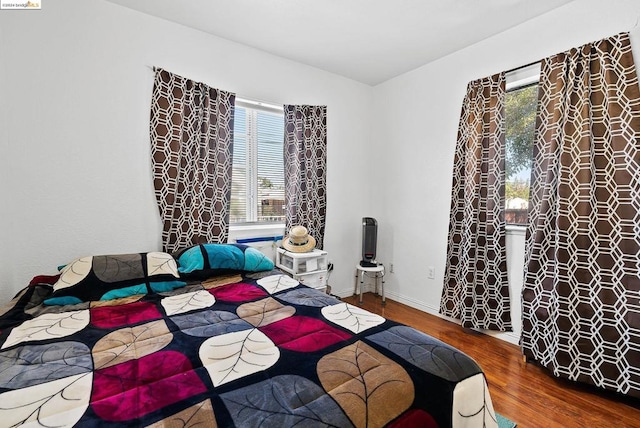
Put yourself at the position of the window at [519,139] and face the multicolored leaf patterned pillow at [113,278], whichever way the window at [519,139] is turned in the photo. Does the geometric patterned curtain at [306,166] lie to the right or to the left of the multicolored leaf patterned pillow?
right

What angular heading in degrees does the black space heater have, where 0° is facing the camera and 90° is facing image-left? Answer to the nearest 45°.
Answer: approximately 0°

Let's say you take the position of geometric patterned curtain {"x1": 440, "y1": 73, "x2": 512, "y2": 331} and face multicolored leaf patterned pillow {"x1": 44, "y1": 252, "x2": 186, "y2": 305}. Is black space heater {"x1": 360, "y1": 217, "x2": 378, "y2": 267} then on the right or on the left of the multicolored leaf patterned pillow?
right

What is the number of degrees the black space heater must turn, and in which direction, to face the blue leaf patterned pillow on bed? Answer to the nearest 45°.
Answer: approximately 45° to its right

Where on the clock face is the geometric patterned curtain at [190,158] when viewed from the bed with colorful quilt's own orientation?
The geometric patterned curtain is roughly at 7 o'clock from the bed with colorful quilt.

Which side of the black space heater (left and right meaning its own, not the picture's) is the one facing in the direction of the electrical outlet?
left

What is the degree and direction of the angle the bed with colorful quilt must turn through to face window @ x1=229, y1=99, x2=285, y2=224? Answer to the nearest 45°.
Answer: approximately 135° to its left

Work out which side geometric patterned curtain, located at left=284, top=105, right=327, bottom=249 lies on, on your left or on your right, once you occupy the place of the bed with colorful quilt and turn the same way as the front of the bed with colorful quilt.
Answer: on your left

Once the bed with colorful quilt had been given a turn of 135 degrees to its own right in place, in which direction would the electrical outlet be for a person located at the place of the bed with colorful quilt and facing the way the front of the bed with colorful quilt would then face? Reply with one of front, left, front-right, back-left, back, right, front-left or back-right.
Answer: back-right

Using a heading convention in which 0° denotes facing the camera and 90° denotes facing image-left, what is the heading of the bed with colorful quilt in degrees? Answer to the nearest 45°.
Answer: approximately 315°
